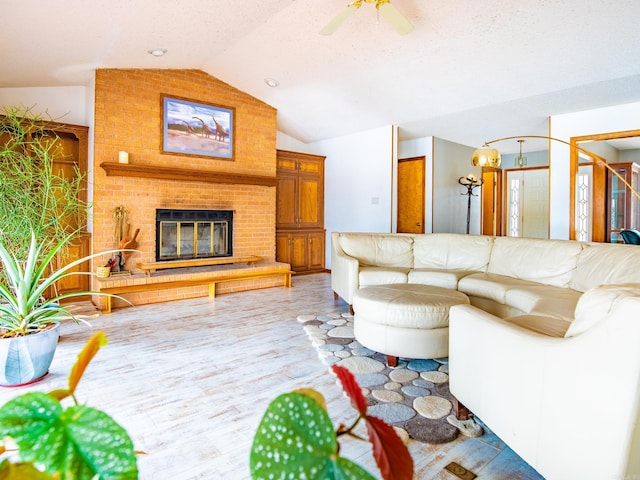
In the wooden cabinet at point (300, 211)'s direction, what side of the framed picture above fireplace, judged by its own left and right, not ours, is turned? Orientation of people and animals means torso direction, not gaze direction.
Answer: left

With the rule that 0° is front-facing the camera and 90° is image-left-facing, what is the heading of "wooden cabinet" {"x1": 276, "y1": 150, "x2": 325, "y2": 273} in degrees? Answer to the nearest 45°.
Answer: approximately 315°

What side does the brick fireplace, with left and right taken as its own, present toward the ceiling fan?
front

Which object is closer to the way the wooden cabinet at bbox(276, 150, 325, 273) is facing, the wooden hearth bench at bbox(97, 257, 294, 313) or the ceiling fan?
the ceiling fan

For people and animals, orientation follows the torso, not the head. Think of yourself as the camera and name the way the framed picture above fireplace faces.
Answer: facing the viewer and to the right of the viewer

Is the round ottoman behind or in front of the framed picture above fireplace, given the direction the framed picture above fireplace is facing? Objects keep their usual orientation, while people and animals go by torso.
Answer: in front

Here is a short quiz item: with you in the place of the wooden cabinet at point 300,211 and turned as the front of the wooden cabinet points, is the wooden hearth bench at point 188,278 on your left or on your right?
on your right

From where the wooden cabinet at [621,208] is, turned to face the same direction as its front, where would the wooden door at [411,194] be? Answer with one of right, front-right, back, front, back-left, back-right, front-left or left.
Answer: front-right

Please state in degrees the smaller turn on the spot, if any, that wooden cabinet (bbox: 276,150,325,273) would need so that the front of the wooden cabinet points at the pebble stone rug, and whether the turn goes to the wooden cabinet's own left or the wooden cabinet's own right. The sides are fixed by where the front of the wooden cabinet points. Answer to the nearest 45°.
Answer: approximately 45° to the wooden cabinet's own right

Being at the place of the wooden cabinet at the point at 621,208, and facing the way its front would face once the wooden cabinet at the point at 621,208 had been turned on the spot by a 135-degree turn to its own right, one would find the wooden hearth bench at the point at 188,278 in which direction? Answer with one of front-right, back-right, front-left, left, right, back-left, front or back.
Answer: back-left

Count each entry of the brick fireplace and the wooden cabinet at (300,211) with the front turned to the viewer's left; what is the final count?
0

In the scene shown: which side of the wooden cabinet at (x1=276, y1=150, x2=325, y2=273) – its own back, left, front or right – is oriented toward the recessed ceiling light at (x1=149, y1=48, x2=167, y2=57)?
right
